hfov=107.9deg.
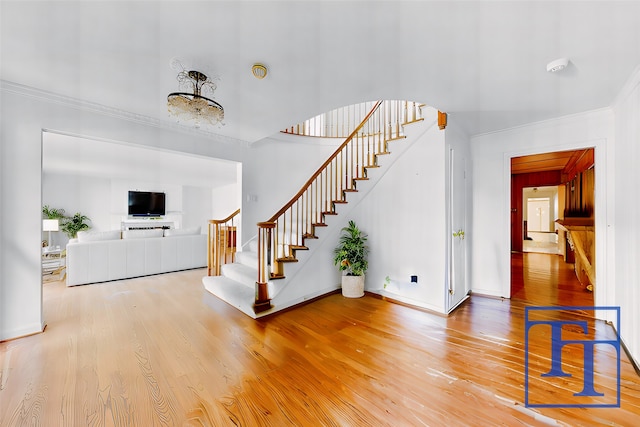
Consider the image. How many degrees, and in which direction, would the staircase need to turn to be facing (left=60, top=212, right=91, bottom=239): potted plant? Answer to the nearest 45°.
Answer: approximately 90° to its right

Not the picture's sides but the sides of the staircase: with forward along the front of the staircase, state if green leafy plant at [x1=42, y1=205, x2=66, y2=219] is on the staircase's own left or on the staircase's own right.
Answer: on the staircase's own right

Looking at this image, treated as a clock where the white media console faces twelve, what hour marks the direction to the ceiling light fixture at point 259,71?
The ceiling light fixture is roughly at 12 o'clock from the white media console.

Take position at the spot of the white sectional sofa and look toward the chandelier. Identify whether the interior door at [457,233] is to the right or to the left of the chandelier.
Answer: left

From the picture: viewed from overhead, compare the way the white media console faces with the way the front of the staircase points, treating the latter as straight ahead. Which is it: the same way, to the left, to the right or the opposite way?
to the left

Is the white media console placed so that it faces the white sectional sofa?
yes

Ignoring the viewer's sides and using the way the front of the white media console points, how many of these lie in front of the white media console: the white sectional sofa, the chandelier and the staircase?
3

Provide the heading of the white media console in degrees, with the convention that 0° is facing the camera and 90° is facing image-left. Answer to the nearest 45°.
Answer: approximately 0°

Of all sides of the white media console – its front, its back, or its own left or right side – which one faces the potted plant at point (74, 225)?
right
